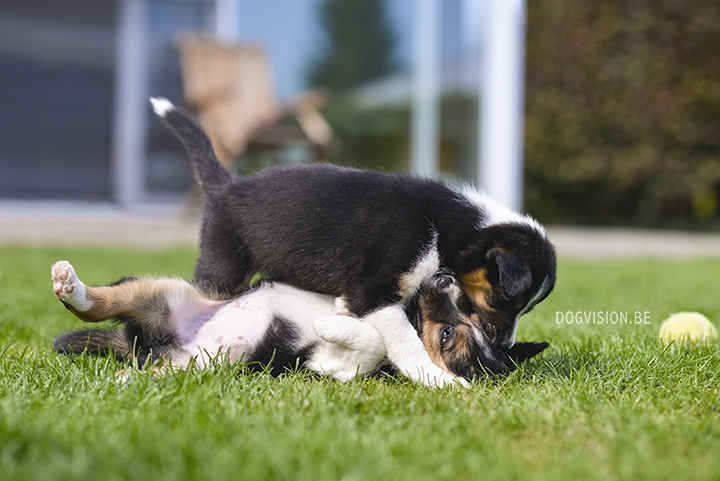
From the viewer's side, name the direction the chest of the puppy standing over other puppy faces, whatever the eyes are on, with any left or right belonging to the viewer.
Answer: facing to the right of the viewer

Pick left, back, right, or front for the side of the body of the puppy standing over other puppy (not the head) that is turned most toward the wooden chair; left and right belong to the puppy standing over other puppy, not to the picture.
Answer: left

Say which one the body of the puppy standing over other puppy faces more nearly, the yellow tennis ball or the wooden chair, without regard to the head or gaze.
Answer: the yellow tennis ball

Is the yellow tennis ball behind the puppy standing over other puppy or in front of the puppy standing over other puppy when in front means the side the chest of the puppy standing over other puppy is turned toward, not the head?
in front
